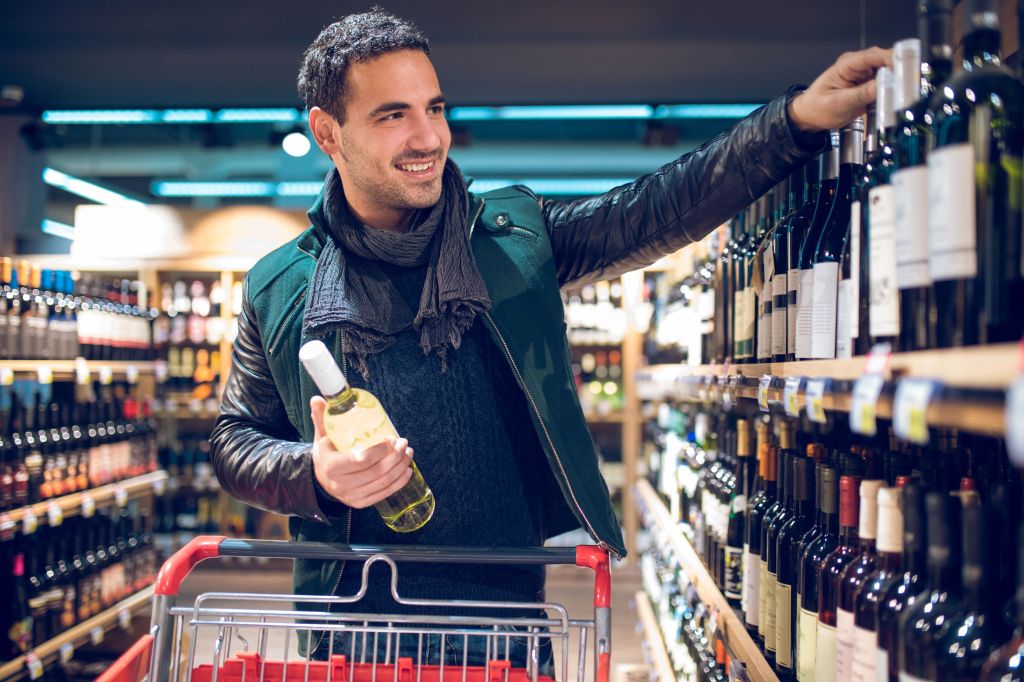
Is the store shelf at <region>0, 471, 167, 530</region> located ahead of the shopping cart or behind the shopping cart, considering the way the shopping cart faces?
behind

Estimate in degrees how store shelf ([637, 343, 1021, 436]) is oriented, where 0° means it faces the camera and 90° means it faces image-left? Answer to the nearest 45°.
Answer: approximately 45°

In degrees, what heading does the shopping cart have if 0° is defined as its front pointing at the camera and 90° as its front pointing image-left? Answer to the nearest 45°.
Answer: approximately 0°

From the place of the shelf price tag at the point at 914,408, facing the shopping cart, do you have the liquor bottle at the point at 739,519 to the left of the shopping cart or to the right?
right

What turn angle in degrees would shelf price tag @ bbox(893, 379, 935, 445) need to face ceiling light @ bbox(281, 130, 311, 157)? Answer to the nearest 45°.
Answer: approximately 90° to its right

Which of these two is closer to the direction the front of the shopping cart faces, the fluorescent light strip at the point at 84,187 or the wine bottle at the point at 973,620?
the wine bottle

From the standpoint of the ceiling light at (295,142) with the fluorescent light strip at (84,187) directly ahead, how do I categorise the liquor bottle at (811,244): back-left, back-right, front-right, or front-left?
back-left

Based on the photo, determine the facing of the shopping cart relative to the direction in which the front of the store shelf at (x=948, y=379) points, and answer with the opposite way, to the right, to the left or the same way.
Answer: to the left

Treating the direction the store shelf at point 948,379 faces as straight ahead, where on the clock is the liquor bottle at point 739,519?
The liquor bottle is roughly at 4 o'clock from the store shelf.

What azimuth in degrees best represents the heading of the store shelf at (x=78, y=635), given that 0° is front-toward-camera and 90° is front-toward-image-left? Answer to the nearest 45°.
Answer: approximately 315°
